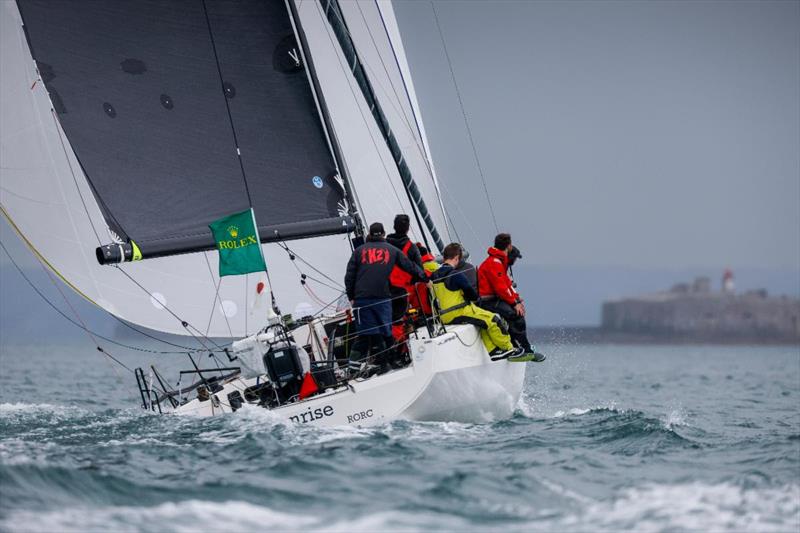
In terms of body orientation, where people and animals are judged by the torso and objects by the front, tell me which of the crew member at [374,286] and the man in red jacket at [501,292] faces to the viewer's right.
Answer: the man in red jacket

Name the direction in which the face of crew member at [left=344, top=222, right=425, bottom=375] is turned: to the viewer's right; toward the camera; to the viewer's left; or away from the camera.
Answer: away from the camera

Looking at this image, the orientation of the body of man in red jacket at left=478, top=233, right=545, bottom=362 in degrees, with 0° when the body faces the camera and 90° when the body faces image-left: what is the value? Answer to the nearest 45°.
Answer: approximately 270°

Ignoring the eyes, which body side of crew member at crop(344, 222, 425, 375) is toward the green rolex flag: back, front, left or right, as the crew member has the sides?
left

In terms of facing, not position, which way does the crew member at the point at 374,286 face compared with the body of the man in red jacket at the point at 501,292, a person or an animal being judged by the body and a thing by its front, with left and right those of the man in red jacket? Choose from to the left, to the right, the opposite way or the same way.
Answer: to the left

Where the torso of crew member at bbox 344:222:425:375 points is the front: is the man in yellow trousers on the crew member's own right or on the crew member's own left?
on the crew member's own right

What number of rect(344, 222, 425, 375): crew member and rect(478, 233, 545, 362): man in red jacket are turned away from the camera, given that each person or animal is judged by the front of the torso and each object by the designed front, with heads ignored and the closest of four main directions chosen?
1

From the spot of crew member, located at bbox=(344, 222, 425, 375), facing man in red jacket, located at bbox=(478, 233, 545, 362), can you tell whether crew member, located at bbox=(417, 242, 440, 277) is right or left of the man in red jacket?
left

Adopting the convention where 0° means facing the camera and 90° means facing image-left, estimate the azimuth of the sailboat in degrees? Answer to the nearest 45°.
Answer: approximately 225°

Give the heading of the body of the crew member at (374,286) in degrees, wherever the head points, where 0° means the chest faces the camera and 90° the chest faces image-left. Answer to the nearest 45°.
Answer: approximately 180°
